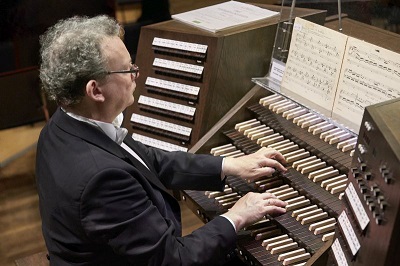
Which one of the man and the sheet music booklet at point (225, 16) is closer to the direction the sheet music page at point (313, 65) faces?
the man

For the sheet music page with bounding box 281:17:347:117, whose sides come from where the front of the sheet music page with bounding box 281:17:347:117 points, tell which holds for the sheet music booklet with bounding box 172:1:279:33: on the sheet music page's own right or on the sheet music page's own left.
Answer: on the sheet music page's own right

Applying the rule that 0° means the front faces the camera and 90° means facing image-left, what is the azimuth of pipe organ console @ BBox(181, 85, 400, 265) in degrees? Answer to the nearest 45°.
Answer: approximately 45°

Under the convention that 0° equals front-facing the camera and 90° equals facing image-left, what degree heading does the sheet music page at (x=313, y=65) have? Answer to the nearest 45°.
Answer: approximately 45°

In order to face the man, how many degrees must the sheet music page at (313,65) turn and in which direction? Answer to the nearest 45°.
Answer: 0° — it already faces them

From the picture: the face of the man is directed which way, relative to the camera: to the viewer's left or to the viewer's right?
to the viewer's right
